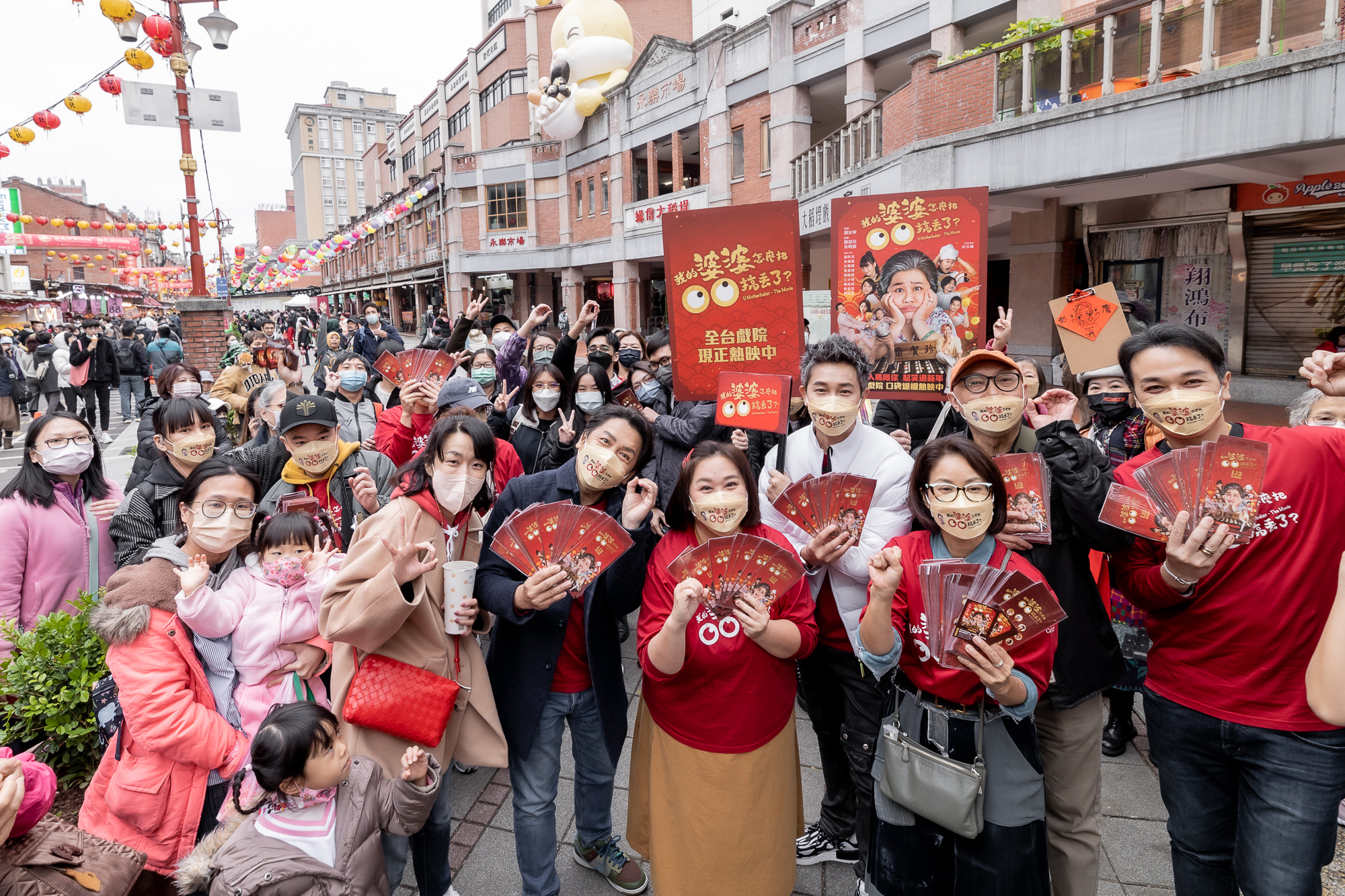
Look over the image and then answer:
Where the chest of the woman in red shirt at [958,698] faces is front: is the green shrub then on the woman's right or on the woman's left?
on the woman's right

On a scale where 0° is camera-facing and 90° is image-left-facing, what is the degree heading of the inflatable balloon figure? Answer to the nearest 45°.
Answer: approximately 45°

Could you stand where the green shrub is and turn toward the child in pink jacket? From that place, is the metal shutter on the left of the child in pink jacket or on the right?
left

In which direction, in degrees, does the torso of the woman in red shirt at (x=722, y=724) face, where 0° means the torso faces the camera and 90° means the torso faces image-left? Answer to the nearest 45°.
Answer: approximately 0°

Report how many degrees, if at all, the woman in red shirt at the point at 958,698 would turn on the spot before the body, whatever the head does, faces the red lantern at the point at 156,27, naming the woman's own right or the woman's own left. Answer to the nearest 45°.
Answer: approximately 135° to the woman's own right

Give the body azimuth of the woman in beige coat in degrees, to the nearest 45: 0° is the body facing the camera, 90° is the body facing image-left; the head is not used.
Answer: approximately 315°

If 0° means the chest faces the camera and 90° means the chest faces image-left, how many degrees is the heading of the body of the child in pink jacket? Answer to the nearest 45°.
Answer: approximately 0°

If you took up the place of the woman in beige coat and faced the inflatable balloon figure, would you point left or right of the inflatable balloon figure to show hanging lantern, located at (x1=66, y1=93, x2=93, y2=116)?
left
